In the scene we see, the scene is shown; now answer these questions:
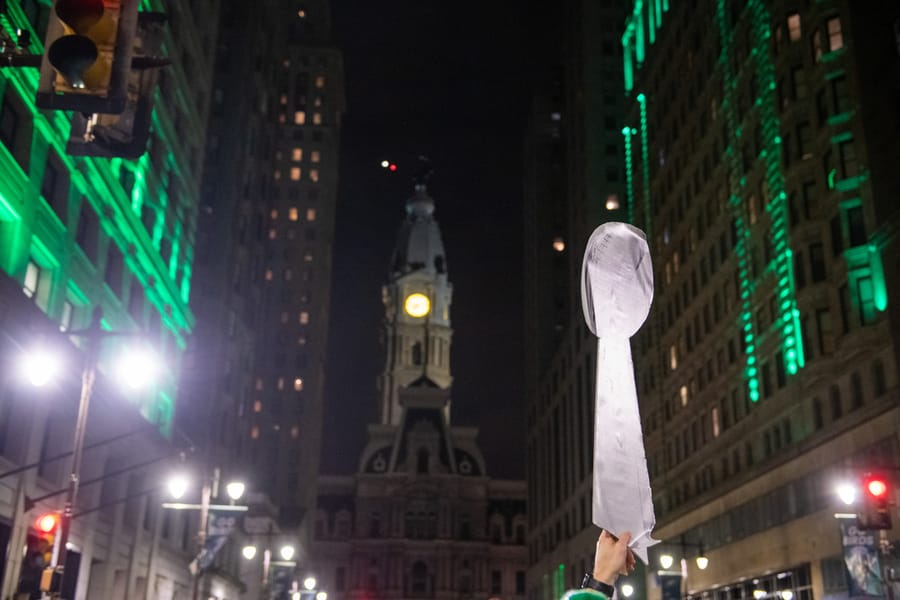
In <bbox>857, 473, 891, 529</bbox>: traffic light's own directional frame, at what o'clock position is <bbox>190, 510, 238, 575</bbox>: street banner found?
The street banner is roughly at 3 o'clock from the traffic light.

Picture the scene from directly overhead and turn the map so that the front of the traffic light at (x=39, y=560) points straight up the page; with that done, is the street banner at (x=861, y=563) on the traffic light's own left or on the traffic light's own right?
on the traffic light's own left

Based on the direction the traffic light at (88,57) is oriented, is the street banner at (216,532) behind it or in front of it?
behind

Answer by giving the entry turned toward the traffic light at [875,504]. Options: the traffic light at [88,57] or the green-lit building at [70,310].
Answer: the green-lit building

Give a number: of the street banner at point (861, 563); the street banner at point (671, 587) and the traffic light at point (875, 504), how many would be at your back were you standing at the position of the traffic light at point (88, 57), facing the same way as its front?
3

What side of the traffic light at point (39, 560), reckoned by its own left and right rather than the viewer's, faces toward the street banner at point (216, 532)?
back

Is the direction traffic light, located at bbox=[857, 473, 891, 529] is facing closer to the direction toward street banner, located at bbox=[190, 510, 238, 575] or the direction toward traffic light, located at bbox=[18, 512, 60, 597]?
the traffic light

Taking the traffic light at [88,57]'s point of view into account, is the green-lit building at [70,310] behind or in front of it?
behind

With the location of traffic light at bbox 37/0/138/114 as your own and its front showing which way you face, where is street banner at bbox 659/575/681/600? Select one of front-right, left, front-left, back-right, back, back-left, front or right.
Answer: back

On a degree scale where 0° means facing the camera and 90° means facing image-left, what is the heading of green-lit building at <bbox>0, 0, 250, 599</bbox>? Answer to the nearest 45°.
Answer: approximately 315°

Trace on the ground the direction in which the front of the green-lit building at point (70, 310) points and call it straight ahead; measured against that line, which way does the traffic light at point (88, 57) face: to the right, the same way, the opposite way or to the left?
to the right

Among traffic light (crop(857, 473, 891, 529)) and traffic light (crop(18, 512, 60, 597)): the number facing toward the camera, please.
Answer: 2
